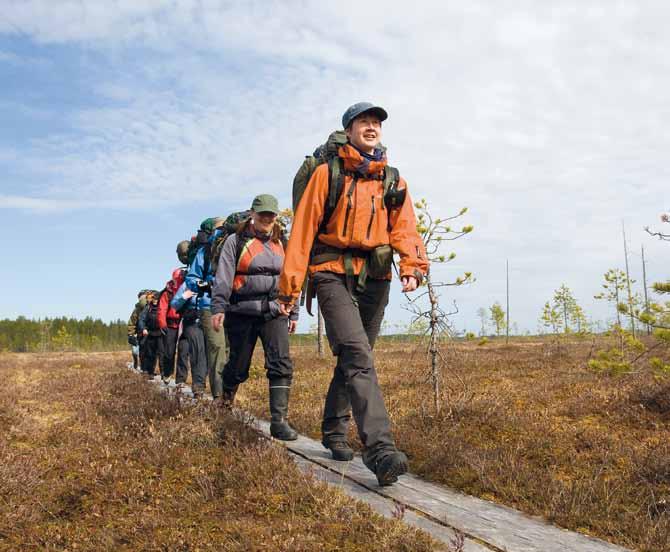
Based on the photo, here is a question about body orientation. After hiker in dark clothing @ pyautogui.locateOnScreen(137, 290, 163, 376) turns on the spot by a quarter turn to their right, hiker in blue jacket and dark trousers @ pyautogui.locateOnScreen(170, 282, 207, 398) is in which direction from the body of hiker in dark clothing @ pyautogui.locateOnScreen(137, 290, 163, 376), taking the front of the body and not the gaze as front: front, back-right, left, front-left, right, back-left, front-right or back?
front-left

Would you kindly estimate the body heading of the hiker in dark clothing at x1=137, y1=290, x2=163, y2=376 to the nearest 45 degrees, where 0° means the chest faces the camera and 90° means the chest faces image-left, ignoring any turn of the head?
approximately 315°

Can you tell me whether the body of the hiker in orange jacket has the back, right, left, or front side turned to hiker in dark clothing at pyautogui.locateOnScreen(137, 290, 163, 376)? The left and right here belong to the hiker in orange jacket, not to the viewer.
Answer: back

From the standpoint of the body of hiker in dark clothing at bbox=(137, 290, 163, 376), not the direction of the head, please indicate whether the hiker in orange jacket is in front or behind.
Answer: in front

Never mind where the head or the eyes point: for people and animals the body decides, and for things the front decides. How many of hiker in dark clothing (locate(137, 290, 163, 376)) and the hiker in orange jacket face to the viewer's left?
0

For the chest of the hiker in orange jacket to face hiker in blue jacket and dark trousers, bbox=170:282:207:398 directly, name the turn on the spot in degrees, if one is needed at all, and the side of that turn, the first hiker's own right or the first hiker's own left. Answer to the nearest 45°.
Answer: approximately 180°

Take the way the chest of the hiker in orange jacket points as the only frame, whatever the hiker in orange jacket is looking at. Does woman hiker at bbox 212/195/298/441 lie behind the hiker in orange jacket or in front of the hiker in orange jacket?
behind

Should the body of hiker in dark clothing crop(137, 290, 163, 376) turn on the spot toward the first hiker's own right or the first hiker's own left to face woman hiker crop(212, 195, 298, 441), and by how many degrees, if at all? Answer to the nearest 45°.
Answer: approximately 45° to the first hiker's own right

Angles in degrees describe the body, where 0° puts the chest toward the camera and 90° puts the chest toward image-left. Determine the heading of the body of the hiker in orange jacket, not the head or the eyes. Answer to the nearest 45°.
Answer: approximately 315°
